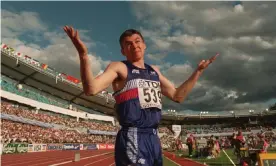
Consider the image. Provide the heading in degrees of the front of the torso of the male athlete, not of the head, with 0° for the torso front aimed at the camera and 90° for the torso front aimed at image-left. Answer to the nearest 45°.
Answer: approximately 315°
